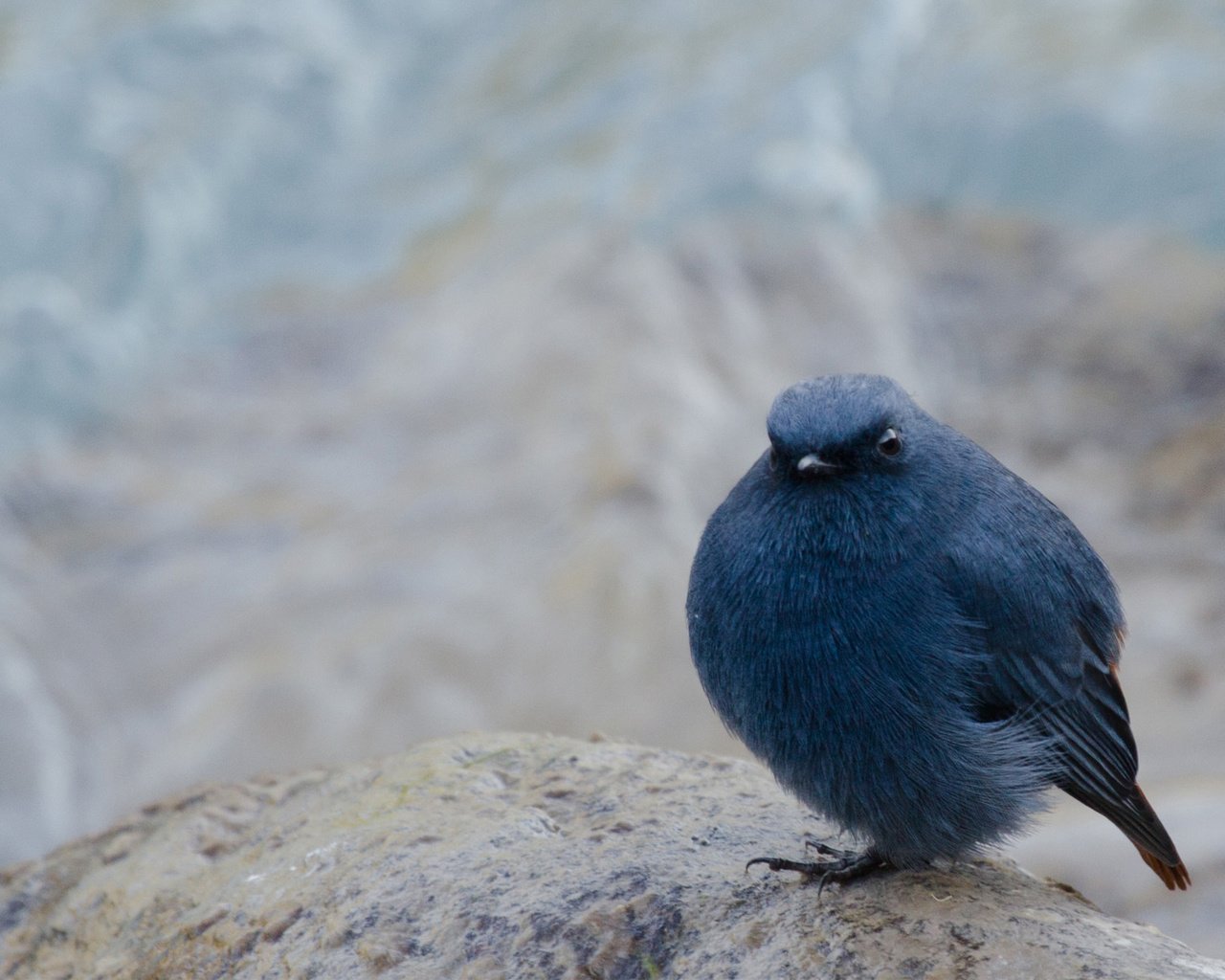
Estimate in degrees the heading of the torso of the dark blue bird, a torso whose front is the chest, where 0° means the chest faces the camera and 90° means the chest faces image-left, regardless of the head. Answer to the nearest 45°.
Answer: approximately 45°
